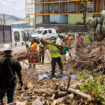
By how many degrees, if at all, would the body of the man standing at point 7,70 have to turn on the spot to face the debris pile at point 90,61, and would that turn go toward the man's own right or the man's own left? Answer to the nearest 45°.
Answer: approximately 45° to the man's own right

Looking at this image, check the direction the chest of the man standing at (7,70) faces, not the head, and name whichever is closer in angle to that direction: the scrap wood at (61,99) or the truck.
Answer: the truck

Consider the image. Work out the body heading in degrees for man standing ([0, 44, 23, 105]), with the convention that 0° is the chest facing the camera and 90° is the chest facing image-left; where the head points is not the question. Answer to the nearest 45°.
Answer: approximately 180°

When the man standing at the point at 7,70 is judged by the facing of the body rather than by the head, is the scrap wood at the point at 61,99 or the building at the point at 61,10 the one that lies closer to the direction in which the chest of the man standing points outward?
the building

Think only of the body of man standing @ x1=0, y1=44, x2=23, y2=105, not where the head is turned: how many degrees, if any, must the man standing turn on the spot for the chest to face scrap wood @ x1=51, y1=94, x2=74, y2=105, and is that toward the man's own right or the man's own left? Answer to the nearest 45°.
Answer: approximately 90° to the man's own right

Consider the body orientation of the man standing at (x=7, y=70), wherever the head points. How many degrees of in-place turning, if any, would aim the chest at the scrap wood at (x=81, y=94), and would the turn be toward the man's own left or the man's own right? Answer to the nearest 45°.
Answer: approximately 90° to the man's own right

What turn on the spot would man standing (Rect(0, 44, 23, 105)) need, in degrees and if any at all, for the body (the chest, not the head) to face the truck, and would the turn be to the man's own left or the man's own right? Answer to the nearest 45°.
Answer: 0° — they already face it
